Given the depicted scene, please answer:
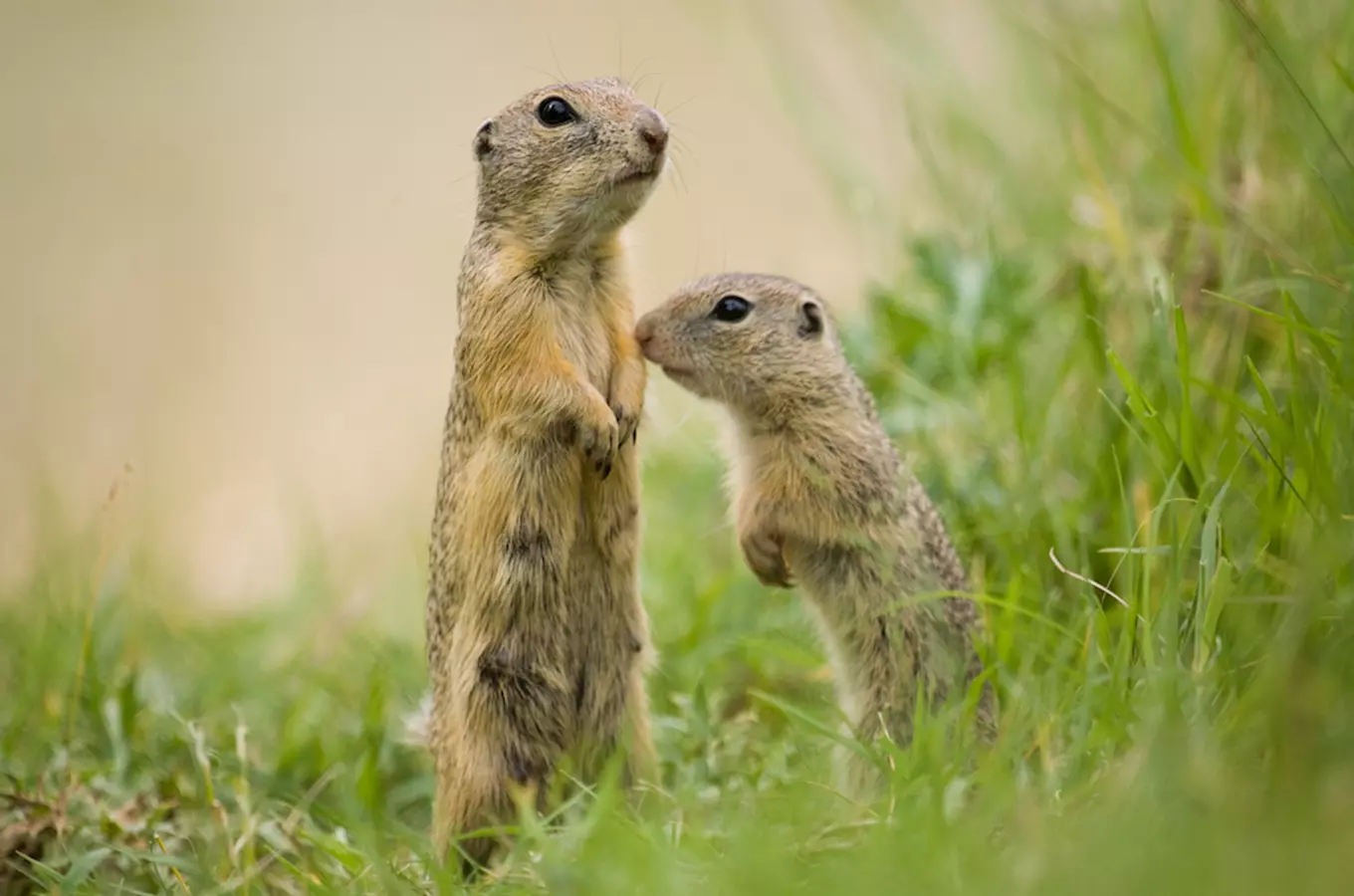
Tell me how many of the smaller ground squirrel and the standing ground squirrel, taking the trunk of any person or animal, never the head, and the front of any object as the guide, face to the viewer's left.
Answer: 1

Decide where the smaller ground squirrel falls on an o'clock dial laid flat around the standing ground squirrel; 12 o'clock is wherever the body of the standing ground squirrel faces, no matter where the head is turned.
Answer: The smaller ground squirrel is roughly at 10 o'clock from the standing ground squirrel.

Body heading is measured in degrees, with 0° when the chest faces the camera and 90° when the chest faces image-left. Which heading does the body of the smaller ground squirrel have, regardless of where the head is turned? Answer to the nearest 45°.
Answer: approximately 90°

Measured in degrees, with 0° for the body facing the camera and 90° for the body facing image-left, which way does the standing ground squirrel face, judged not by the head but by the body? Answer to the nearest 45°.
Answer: approximately 315°

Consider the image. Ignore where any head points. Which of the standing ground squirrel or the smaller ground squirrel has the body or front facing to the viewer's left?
the smaller ground squirrel

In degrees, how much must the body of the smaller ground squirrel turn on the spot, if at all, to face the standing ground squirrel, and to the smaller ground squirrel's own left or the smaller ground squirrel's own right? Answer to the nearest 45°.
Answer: approximately 45° to the smaller ground squirrel's own left
